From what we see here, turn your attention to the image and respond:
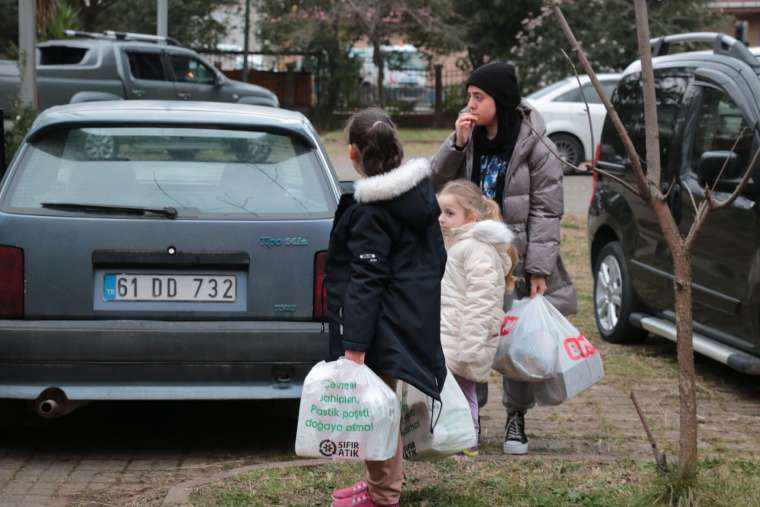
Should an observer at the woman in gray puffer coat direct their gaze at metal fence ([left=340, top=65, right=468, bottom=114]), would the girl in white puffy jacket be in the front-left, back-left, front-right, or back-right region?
back-left

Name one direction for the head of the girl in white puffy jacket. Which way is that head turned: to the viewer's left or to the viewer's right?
to the viewer's left

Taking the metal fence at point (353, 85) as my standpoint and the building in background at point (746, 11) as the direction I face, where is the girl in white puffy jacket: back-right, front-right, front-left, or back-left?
back-right

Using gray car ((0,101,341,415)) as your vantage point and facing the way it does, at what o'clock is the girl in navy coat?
The girl in navy coat is roughly at 5 o'clock from the gray car.

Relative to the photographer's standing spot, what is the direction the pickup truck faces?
facing to the right of the viewer

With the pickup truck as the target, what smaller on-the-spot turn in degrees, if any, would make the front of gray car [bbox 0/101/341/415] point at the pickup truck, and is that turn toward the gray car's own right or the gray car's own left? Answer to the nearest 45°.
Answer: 0° — it already faces it

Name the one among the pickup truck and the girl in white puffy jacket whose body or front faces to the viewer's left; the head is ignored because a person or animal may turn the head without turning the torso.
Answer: the girl in white puffy jacket

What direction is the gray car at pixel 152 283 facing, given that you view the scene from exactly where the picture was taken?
facing away from the viewer

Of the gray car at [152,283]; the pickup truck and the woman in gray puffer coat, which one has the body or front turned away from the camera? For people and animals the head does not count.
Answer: the gray car

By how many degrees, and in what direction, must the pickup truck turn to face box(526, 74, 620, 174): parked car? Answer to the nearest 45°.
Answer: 0° — it already faces it

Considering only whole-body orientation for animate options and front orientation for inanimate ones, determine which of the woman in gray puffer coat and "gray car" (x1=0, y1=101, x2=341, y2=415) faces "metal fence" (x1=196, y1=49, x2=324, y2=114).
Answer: the gray car

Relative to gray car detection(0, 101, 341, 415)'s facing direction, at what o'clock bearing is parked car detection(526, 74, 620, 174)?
The parked car is roughly at 1 o'clock from the gray car.

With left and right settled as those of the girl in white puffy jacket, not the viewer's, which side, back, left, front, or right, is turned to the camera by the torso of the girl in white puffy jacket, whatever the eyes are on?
left

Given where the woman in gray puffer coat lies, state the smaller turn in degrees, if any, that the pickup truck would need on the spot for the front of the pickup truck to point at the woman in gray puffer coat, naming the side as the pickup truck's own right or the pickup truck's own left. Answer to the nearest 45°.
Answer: approximately 90° to the pickup truck's own right

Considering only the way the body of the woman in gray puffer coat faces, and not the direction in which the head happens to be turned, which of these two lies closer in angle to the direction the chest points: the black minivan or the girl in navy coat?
the girl in navy coat
